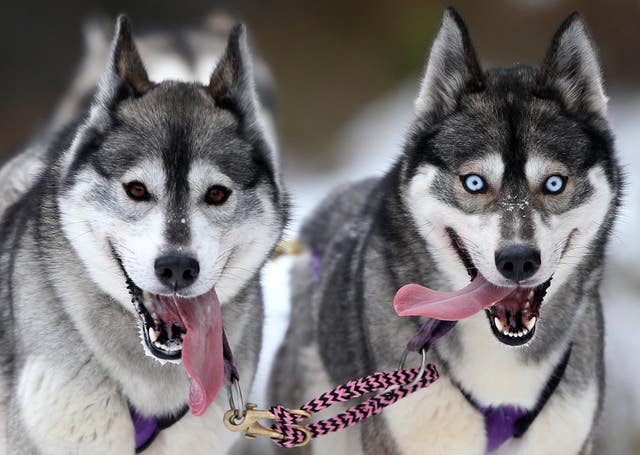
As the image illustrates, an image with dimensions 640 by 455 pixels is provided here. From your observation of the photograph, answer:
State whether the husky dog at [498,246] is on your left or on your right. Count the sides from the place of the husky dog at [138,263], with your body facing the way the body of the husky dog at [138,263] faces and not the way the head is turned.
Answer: on your left

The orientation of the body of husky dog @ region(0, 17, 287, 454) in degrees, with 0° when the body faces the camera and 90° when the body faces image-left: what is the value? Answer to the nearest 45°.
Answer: approximately 0°
